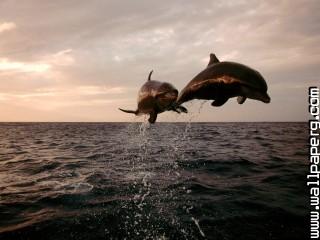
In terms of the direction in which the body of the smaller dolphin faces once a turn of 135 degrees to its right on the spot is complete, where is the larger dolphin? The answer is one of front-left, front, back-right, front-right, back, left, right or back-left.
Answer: back-left

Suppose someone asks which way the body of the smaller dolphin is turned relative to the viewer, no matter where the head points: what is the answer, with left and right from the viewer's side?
facing the viewer and to the right of the viewer
